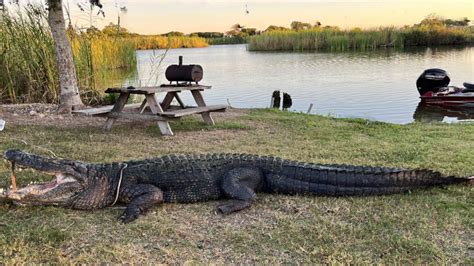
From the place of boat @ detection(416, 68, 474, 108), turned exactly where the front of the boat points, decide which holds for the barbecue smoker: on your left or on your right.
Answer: on your right

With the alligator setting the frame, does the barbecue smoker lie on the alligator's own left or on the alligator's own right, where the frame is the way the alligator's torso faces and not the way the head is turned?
on the alligator's own right

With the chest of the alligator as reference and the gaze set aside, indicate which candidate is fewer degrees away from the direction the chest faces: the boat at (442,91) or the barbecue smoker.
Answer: the barbecue smoker

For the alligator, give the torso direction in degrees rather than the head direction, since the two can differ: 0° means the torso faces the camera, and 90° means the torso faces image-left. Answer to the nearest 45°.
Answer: approximately 90°

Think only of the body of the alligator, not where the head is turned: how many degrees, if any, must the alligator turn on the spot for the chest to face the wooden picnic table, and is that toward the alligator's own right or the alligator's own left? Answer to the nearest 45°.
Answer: approximately 90° to the alligator's own right

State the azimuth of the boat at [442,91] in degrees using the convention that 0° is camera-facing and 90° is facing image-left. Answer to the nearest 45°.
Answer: approximately 270°

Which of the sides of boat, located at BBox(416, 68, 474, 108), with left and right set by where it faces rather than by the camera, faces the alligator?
right

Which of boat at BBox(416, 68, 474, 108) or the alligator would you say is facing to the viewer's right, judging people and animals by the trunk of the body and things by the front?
the boat

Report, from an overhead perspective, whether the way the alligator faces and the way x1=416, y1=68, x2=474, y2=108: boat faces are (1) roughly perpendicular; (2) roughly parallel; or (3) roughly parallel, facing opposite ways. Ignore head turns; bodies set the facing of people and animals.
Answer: roughly parallel, facing opposite ways

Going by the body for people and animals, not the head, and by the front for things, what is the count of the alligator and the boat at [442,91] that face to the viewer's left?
1

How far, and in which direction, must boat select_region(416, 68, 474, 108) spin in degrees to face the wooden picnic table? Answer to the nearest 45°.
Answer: approximately 135° to its right

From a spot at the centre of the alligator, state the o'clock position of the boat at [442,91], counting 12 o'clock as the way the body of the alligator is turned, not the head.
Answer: The boat is roughly at 4 o'clock from the alligator.
